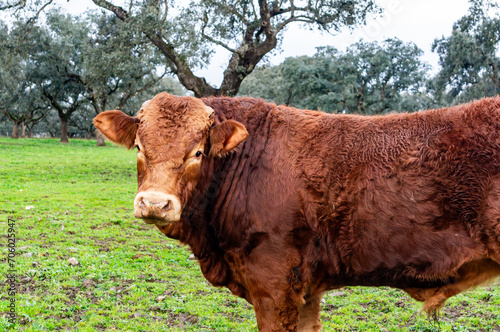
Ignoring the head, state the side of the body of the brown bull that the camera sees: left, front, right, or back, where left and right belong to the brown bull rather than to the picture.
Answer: left
